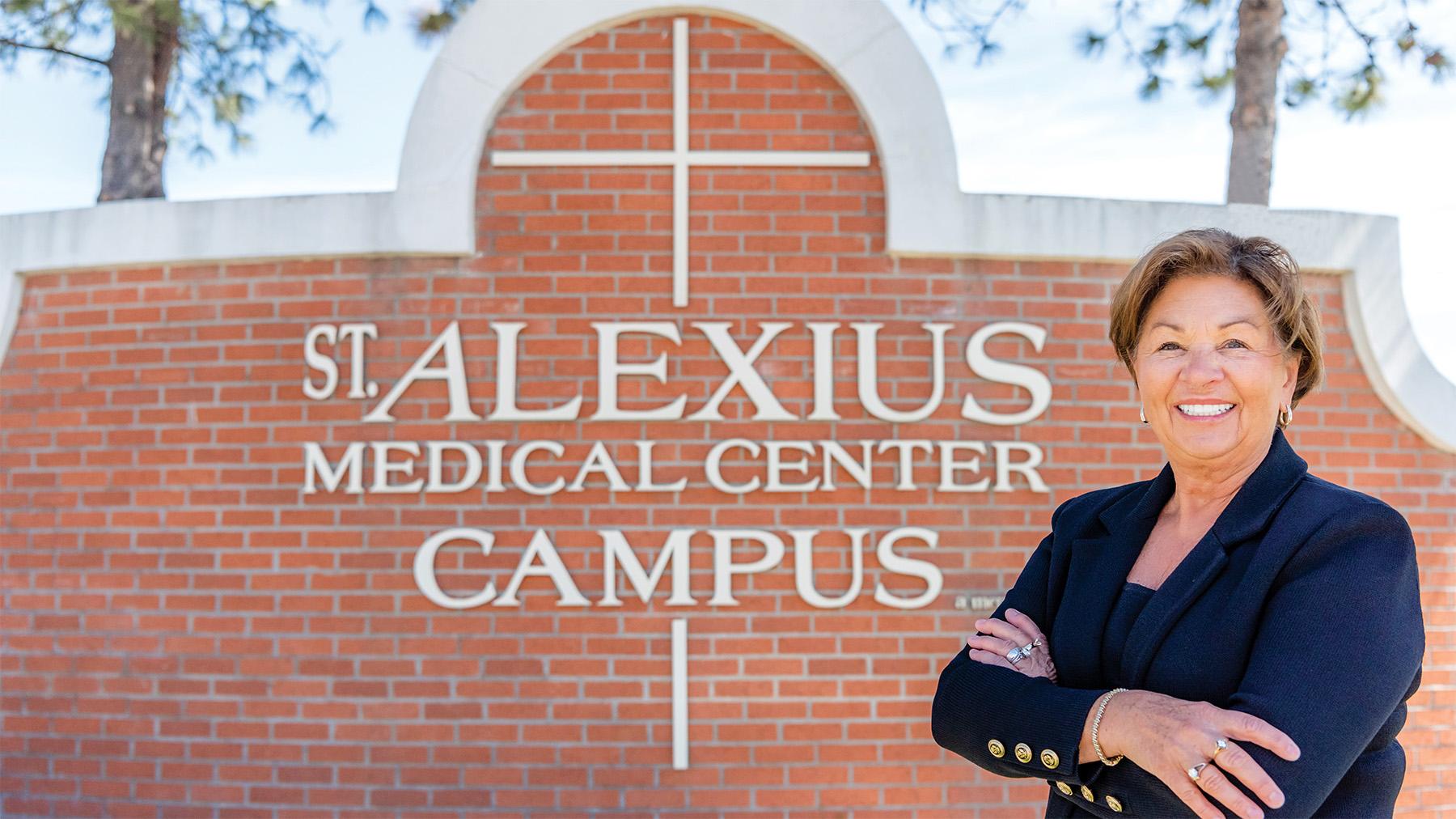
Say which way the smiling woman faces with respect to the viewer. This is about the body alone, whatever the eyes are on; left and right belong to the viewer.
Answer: facing the viewer and to the left of the viewer

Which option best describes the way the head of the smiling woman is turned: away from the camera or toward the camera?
toward the camera
